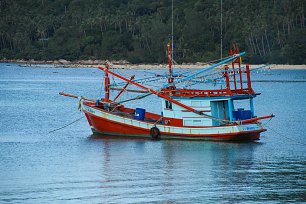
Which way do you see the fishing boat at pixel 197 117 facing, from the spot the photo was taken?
facing to the left of the viewer
